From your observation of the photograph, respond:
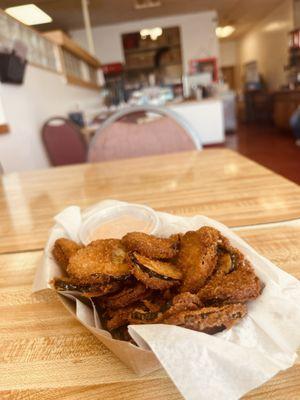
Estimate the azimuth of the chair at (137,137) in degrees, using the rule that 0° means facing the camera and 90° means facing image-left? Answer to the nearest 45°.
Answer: approximately 0°

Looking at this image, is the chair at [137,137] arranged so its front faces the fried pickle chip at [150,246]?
yes

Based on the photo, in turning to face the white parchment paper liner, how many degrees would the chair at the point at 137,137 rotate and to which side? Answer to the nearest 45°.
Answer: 0° — it already faces it

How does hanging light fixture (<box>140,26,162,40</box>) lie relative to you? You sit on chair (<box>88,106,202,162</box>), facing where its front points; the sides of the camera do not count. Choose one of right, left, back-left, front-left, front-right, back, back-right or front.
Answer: back

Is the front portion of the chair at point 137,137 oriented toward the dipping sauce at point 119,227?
yes

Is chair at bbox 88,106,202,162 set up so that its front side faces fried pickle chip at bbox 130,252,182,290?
yes

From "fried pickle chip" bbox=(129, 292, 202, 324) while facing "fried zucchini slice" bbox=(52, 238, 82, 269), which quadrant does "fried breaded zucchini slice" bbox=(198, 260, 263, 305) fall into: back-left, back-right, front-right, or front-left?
back-right

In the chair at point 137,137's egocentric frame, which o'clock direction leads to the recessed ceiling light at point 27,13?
The recessed ceiling light is roughly at 5 o'clock from the chair.

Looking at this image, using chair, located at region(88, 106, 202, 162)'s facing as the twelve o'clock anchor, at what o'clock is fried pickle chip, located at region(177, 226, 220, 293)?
The fried pickle chip is roughly at 12 o'clock from the chair.

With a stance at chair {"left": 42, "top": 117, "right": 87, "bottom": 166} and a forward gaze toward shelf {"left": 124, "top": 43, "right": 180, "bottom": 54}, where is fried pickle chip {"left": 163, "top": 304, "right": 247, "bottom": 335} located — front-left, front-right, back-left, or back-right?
back-right

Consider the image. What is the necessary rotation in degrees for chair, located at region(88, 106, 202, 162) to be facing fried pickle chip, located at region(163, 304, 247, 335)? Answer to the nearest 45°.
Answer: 0° — it already faces it

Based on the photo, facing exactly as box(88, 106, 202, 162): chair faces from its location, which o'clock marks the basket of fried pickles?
The basket of fried pickles is roughly at 12 o'clock from the chair.

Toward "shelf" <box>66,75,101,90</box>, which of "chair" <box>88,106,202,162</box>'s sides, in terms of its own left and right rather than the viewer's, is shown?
back

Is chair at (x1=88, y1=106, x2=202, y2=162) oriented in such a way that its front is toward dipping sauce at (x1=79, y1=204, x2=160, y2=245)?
yes
